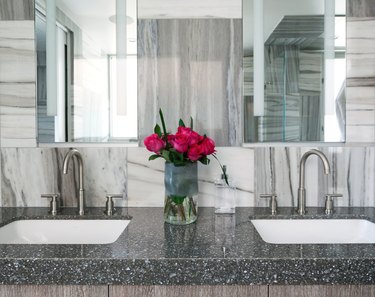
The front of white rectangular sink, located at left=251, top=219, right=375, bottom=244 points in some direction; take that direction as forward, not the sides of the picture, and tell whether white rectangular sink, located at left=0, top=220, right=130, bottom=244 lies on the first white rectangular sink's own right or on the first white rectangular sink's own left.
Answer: on the first white rectangular sink's own right

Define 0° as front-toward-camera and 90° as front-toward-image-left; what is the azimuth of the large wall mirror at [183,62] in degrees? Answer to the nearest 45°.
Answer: approximately 0°

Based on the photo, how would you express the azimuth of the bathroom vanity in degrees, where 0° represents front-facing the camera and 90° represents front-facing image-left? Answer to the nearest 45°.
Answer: approximately 0°

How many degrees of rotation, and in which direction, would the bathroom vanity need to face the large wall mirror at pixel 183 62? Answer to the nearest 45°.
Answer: approximately 180°

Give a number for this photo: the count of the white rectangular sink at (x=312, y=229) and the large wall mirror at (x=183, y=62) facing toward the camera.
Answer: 2
